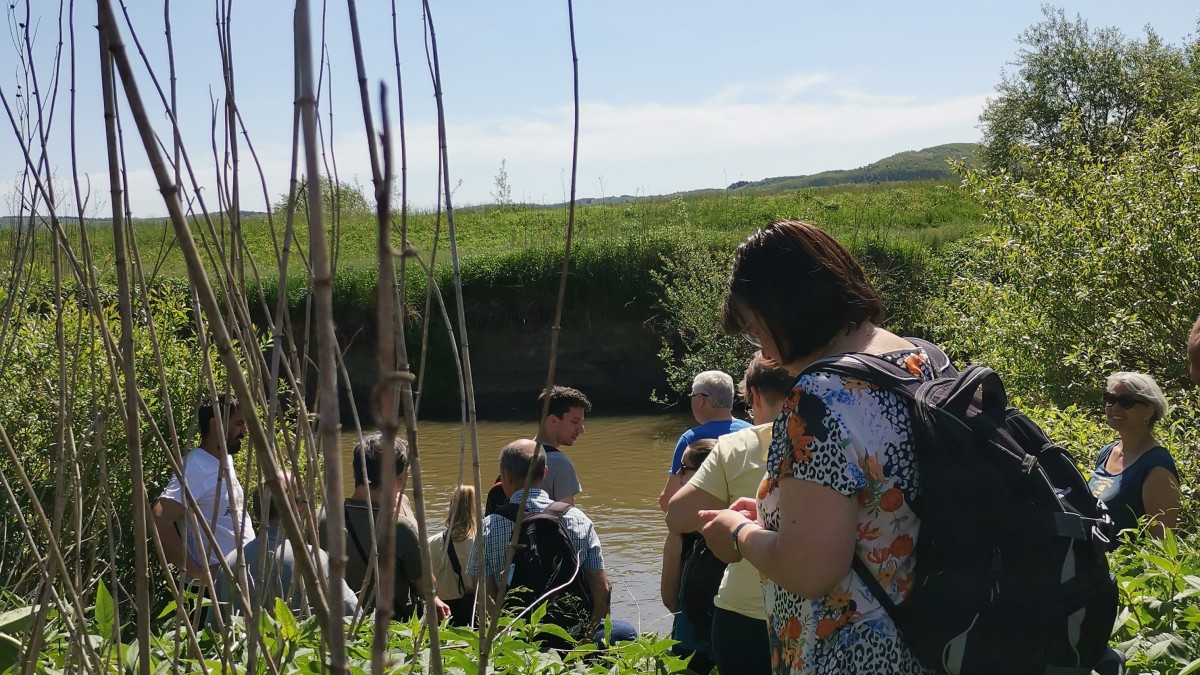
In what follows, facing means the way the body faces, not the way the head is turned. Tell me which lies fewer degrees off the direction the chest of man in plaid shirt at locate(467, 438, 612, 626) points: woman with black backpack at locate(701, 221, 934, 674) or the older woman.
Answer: the older woman

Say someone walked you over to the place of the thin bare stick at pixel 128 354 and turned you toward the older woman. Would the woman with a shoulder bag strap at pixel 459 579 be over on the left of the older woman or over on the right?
left

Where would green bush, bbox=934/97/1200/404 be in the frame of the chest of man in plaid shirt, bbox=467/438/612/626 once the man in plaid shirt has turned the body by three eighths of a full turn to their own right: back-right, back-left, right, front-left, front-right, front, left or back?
left

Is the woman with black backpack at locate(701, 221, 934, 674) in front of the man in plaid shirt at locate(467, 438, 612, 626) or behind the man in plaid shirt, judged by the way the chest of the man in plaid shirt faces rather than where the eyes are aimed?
behind

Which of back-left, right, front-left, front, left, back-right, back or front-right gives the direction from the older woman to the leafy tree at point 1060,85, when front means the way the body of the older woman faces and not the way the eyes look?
back-right

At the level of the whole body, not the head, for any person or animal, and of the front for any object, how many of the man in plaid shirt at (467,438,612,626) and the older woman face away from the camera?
1

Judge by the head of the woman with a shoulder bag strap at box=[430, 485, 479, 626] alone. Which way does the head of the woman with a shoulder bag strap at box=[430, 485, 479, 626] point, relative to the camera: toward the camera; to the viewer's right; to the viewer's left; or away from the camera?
away from the camera

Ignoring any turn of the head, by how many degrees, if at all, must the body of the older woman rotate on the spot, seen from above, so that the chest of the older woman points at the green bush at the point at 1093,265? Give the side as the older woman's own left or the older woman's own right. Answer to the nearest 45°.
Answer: approximately 135° to the older woman's own right

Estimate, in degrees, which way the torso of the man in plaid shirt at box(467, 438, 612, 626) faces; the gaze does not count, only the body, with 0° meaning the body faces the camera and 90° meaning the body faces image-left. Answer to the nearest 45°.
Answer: approximately 180°

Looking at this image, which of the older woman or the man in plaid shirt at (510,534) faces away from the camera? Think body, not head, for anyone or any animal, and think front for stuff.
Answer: the man in plaid shirt

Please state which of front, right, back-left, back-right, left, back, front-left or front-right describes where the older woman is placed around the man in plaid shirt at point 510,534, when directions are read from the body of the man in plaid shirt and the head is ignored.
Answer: right
